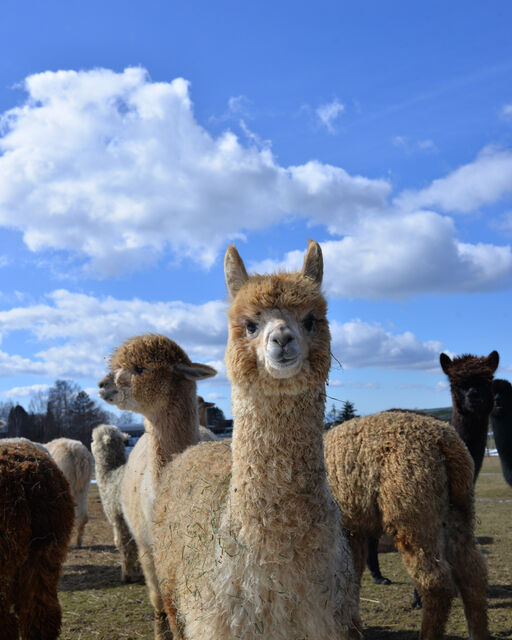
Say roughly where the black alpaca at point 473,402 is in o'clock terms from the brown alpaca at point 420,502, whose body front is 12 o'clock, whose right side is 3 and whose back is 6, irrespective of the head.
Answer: The black alpaca is roughly at 2 o'clock from the brown alpaca.

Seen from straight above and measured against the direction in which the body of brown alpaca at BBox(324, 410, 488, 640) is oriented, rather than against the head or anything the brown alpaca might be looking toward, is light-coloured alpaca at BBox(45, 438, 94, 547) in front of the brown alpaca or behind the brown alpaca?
in front

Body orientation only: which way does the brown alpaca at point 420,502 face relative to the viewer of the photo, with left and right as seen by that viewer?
facing away from the viewer and to the left of the viewer
